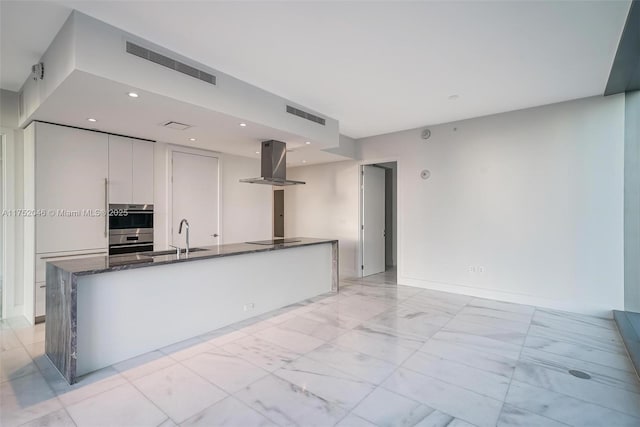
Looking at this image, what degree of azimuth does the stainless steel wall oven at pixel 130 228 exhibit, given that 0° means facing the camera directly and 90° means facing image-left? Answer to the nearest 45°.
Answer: approximately 0°

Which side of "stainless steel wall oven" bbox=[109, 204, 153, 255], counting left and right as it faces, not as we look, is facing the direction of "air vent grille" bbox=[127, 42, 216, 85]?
front

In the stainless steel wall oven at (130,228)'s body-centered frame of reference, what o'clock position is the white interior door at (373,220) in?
The white interior door is roughly at 9 o'clock from the stainless steel wall oven.

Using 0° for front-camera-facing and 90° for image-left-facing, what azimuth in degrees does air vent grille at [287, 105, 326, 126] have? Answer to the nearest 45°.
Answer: approximately 315°
